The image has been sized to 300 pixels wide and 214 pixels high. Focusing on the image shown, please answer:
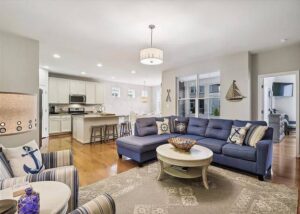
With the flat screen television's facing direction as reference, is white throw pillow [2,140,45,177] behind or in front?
in front

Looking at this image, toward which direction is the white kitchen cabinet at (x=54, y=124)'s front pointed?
toward the camera

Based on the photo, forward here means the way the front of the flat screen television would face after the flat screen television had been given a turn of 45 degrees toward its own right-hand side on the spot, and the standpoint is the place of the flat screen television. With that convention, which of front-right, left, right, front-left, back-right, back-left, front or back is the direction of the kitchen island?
front

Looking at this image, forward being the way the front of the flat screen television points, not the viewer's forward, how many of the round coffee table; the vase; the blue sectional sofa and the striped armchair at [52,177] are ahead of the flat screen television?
4

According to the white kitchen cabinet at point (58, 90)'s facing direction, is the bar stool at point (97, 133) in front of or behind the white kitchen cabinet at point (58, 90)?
in front

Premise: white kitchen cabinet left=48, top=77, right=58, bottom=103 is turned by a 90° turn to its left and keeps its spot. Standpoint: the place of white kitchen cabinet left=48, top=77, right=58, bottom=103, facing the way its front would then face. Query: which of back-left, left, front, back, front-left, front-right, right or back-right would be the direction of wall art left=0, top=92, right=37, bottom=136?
right

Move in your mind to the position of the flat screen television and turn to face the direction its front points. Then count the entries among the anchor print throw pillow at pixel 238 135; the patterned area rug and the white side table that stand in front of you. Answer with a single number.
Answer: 3

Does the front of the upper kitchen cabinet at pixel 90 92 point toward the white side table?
yes

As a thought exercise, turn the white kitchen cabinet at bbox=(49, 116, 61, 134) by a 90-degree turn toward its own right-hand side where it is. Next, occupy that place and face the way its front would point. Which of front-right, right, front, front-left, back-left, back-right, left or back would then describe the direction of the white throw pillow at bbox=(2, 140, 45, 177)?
left

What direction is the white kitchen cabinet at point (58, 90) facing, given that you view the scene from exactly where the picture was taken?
facing the viewer

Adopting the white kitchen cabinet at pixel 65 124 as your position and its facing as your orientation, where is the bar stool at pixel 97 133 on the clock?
The bar stool is roughly at 11 o'clock from the white kitchen cabinet.

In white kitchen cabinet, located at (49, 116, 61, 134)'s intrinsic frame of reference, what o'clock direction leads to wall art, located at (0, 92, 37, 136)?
The wall art is roughly at 12 o'clock from the white kitchen cabinet.

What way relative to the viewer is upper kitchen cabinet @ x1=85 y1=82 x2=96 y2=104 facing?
toward the camera
